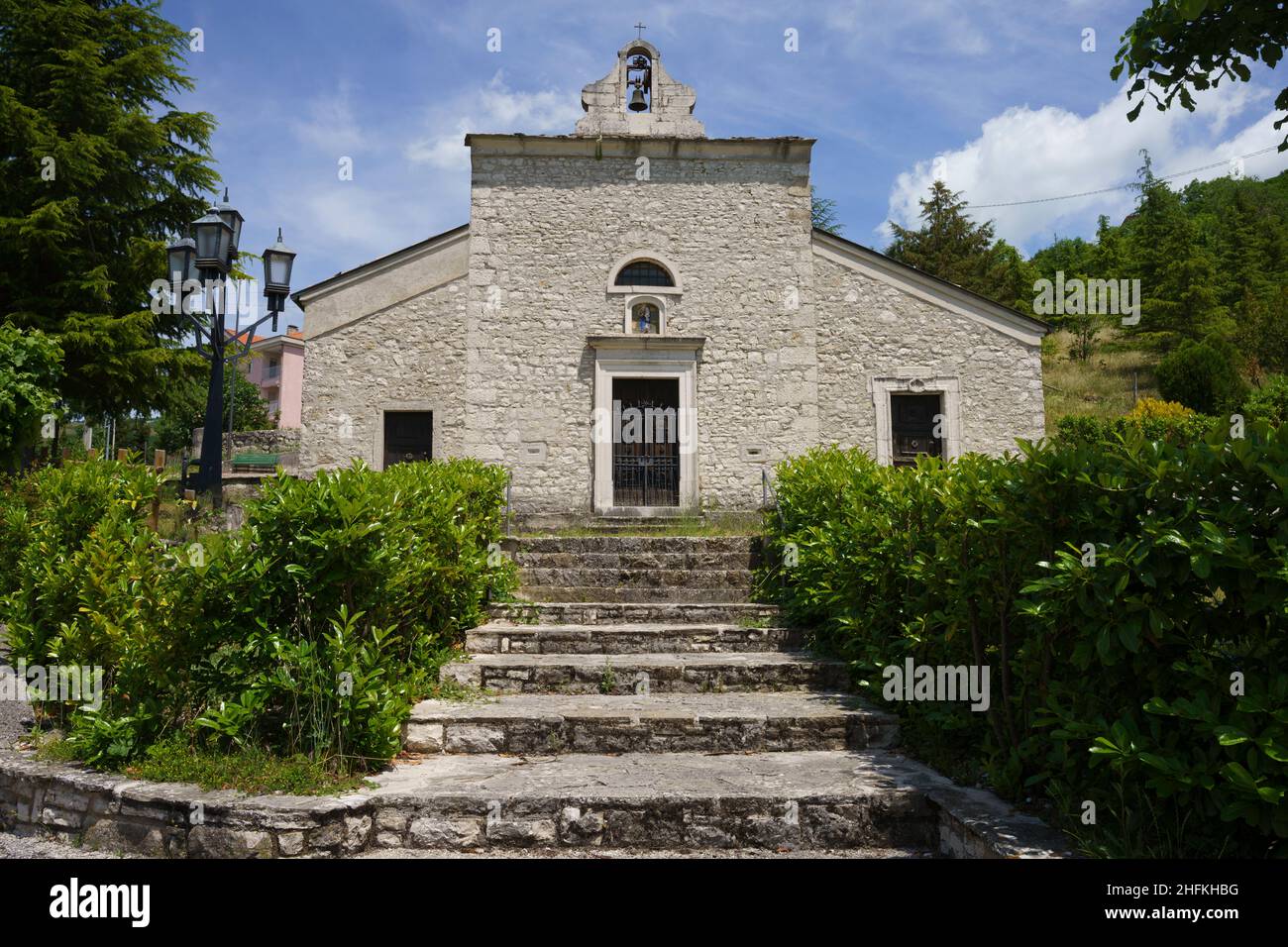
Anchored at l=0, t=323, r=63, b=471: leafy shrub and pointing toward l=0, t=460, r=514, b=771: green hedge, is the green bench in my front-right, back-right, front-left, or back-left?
back-left

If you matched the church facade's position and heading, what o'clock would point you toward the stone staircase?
The stone staircase is roughly at 12 o'clock from the church facade.

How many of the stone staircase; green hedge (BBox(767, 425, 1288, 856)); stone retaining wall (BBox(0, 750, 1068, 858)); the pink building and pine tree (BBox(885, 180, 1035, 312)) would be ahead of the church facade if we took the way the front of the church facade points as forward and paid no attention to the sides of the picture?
3

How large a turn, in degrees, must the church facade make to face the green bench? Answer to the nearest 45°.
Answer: approximately 135° to its right

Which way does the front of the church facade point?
toward the camera

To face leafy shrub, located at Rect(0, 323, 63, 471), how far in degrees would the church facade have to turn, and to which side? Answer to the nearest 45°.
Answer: approximately 45° to its right

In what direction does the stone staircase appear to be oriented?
toward the camera

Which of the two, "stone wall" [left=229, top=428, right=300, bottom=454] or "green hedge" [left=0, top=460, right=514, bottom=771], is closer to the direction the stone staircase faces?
the green hedge

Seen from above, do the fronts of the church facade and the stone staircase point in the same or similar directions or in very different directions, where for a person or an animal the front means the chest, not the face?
same or similar directions

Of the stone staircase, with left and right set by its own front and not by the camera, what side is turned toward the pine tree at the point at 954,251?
back
